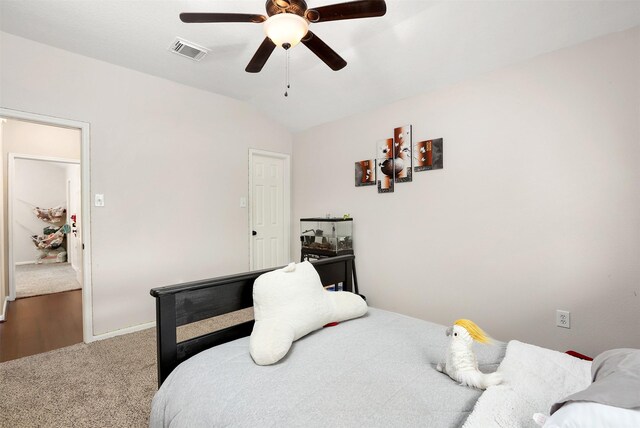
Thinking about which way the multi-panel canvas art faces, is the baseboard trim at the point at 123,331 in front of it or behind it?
in front

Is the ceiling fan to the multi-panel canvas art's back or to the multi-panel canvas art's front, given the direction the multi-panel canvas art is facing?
to the front

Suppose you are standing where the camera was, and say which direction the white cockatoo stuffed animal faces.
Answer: facing to the left of the viewer

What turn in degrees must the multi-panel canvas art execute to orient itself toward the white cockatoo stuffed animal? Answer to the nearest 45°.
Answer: approximately 45° to its left

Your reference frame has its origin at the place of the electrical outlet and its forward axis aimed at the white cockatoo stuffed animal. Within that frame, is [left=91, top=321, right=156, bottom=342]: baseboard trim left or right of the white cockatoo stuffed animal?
right

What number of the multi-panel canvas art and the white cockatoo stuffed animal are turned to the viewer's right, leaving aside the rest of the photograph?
0

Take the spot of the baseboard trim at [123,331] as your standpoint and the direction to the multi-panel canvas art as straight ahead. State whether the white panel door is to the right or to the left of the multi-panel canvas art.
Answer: left

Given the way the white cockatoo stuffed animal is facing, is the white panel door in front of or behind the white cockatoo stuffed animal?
in front

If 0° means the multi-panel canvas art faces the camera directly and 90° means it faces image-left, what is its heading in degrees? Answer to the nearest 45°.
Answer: approximately 45°

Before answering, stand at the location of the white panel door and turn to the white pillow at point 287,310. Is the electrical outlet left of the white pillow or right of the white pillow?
left
